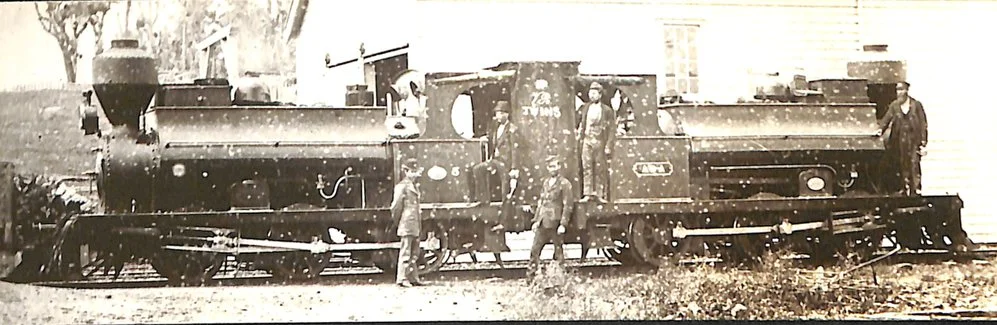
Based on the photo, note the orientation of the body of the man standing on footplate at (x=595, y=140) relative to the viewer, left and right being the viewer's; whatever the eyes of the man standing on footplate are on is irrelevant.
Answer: facing the viewer

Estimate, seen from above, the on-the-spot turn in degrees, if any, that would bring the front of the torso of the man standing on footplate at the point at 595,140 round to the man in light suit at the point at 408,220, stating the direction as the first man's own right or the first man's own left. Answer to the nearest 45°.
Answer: approximately 90° to the first man's own right

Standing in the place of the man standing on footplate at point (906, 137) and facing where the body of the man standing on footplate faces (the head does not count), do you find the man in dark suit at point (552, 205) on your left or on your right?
on your right

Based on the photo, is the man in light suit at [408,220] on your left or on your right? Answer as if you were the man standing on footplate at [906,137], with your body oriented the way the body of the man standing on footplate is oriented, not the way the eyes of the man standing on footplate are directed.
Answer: on your right

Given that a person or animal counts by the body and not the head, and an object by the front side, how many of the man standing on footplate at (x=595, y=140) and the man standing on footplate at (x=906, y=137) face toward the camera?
2

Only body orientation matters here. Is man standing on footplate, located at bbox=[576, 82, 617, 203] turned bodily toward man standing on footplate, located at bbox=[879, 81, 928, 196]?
no

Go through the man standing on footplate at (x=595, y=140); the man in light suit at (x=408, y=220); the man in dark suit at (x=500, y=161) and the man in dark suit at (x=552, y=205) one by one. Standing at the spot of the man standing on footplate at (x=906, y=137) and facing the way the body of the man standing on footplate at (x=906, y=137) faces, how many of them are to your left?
0

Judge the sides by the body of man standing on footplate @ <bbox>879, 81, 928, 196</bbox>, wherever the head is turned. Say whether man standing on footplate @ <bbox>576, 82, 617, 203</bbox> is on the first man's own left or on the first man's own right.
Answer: on the first man's own right

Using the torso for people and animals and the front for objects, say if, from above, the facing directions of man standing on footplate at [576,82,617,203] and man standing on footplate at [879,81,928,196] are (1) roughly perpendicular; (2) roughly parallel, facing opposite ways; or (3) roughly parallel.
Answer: roughly parallel
